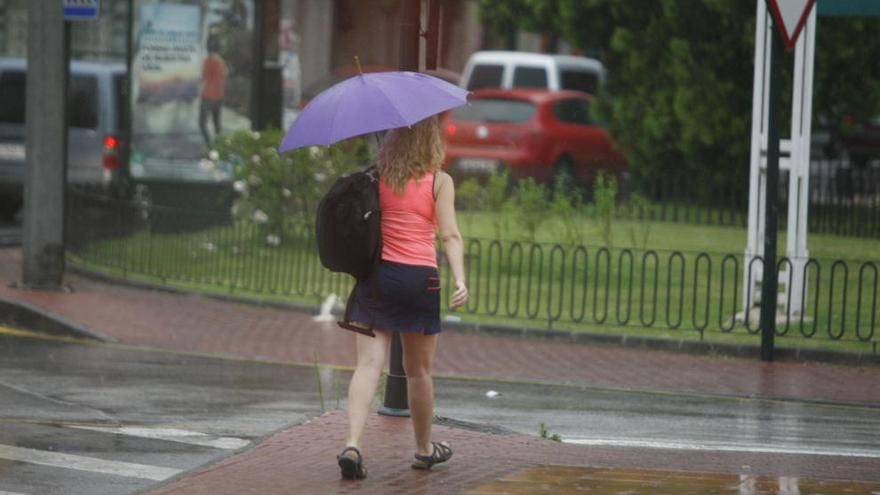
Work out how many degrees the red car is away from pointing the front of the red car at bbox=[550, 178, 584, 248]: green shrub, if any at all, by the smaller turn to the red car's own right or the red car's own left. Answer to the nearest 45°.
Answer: approximately 135° to the red car's own right

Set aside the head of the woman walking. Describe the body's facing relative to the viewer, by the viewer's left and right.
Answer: facing away from the viewer and to the right of the viewer

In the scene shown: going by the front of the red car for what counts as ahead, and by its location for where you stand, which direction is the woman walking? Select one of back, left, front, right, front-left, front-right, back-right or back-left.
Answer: back-right

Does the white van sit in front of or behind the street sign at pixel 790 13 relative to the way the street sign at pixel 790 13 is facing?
behind

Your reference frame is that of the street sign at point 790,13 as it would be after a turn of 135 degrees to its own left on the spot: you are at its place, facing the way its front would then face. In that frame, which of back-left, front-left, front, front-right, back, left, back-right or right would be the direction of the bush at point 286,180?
left

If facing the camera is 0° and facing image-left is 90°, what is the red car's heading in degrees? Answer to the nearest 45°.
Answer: approximately 225°
